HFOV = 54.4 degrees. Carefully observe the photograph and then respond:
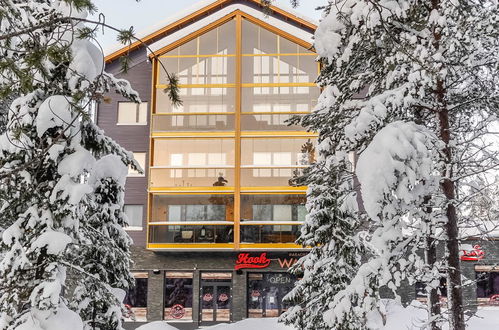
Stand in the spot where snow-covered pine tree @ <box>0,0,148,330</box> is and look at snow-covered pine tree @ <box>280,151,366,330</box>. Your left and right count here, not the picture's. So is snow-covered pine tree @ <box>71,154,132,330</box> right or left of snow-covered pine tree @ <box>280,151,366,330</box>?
left

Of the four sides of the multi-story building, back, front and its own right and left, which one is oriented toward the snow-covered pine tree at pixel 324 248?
front

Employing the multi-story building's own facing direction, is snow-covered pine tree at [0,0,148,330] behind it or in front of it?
in front

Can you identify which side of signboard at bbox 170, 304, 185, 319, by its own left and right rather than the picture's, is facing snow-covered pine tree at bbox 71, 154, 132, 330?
front

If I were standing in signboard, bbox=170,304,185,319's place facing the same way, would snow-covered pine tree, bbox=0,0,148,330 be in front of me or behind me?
in front

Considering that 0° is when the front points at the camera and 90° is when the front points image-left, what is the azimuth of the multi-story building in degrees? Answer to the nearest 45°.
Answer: approximately 0°

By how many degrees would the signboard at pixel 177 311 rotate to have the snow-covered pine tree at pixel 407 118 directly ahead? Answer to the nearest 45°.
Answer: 0° — it already faces it
